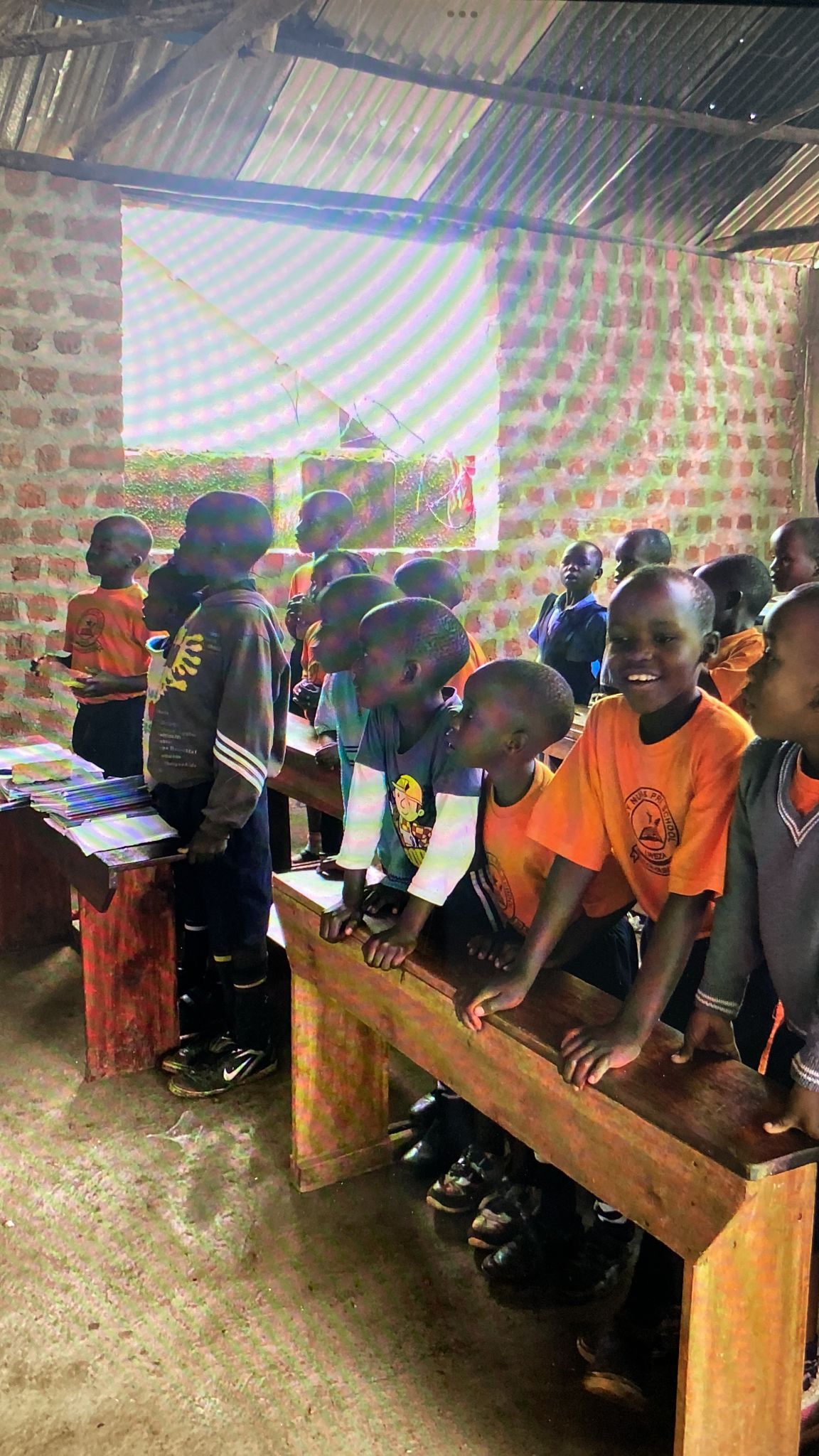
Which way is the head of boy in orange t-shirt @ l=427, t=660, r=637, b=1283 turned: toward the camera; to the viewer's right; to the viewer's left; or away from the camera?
to the viewer's left

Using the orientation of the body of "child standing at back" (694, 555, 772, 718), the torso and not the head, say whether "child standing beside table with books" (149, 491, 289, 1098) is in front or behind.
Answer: in front

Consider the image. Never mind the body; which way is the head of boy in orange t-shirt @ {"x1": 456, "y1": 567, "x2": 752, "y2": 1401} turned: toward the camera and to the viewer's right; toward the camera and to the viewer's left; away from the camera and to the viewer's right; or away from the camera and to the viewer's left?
toward the camera and to the viewer's left

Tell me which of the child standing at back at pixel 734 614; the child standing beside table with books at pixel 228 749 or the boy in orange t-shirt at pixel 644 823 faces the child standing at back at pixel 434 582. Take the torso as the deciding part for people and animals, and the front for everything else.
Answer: the child standing at back at pixel 734 614

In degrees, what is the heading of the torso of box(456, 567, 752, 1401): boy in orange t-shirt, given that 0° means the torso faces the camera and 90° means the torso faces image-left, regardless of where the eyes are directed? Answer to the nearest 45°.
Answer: approximately 45°

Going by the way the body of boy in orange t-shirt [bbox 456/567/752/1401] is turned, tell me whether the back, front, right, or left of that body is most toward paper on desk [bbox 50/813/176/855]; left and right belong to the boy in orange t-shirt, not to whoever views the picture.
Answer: right

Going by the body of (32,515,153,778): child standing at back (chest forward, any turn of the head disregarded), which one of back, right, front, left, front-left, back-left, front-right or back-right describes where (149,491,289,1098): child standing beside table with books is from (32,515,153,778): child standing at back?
front-left

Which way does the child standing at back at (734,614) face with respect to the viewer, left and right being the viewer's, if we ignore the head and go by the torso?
facing to the left of the viewer

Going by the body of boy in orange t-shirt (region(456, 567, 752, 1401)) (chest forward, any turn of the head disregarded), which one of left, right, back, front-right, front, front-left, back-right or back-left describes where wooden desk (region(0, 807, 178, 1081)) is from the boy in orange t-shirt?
right

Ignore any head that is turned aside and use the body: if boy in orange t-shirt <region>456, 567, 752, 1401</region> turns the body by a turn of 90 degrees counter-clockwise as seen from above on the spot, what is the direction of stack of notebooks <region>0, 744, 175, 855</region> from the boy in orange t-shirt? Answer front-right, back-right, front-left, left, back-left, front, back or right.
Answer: back
